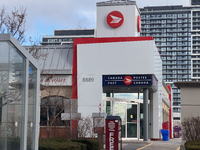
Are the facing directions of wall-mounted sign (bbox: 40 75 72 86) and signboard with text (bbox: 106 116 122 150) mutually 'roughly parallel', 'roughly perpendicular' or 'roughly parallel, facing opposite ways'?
roughly parallel

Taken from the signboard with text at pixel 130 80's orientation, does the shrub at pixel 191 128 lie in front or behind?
in front

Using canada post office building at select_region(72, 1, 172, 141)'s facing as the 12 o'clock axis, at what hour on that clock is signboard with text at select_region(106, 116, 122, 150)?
The signboard with text is roughly at 12 o'clock from the canada post office building.

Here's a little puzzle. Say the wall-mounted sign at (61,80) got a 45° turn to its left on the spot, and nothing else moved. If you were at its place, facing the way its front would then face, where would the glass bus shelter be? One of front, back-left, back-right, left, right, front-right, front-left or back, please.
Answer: front-right

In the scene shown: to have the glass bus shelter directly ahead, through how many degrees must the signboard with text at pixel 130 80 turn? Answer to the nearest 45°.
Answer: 0° — it already faces it

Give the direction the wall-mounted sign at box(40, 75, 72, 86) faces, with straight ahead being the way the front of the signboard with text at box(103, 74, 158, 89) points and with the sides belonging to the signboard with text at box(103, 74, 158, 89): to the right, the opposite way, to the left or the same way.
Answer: the same way

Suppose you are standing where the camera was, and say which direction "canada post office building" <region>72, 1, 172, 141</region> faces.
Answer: facing the viewer

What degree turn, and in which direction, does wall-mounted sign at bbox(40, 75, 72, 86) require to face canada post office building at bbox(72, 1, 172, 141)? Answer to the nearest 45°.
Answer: approximately 90° to its left

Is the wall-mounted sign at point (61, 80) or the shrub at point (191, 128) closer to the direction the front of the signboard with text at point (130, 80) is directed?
the shrub

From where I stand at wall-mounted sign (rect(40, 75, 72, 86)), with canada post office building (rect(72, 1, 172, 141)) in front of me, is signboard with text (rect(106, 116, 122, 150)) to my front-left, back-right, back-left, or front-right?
front-right

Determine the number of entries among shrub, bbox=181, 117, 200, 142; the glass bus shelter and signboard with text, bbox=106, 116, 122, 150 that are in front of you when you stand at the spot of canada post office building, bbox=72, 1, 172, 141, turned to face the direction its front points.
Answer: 3

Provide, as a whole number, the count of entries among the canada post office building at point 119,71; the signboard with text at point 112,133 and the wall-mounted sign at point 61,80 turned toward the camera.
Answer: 3

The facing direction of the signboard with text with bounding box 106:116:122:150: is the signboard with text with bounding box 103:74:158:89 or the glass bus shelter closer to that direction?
the glass bus shelter

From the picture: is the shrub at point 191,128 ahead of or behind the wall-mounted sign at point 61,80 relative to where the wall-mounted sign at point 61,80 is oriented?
ahead

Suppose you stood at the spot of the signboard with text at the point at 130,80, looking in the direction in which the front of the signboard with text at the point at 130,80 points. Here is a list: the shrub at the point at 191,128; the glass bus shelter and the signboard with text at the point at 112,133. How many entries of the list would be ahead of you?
3

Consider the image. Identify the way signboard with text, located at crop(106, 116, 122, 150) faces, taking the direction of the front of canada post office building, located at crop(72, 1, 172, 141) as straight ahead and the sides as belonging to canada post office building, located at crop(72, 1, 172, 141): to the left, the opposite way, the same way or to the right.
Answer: the same way

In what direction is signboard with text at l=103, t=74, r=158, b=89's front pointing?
toward the camera

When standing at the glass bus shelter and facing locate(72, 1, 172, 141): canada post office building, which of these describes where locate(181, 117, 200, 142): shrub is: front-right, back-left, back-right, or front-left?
front-right

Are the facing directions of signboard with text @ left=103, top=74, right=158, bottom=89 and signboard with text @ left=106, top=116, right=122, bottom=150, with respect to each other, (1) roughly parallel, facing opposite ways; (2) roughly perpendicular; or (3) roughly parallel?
roughly parallel
